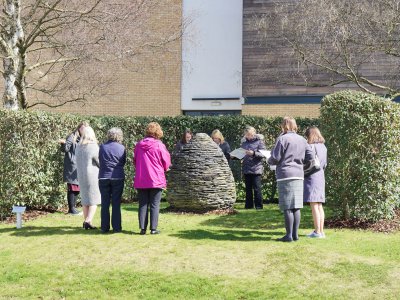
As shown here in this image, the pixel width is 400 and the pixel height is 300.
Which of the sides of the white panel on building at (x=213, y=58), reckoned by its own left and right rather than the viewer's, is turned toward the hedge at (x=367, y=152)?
front

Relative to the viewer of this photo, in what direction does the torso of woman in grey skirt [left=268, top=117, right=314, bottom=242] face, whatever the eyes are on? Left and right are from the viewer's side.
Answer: facing away from the viewer and to the left of the viewer

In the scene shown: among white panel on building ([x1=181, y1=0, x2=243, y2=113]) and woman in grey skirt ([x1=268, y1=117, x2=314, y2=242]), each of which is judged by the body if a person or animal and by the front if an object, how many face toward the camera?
1

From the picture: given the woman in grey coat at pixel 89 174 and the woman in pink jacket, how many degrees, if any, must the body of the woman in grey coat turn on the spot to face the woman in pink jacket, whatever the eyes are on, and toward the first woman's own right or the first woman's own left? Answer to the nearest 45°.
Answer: approximately 90° to the first woman's own right

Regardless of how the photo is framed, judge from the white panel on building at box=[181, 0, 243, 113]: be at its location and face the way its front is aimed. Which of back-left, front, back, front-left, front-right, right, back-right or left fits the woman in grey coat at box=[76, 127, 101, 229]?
front

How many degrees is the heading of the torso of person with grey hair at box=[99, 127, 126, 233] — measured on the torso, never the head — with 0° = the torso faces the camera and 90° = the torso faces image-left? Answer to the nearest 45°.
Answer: approximately 180°

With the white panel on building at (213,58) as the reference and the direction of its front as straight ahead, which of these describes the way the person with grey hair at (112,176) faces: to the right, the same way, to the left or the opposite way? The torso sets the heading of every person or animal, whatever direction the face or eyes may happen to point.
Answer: the opposite way

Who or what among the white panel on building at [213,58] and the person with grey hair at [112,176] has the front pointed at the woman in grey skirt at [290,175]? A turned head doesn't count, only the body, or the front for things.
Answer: the white panel on building

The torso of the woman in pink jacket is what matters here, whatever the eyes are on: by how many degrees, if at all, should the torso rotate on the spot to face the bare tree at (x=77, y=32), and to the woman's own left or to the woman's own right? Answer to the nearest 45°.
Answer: approximately 45° to the woman's own left

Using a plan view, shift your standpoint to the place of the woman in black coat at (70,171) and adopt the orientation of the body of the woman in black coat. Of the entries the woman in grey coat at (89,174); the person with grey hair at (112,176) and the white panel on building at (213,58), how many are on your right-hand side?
2

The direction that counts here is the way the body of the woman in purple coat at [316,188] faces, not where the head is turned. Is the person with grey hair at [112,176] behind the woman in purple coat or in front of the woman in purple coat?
in front

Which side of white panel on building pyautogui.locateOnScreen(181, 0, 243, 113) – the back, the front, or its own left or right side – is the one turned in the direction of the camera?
front

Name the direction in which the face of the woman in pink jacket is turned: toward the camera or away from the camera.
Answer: away from the camera

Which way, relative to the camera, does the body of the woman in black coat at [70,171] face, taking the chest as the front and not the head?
to the viewer's right

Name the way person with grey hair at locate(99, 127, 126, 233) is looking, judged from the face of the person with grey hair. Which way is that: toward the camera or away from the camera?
away from the camera

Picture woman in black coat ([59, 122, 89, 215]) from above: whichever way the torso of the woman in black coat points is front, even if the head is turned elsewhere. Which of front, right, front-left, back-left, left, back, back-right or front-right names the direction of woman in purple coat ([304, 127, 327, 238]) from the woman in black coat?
front-right

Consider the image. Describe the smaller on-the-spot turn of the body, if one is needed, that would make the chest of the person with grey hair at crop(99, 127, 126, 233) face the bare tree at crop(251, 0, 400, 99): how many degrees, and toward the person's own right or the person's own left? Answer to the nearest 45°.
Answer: approximately 45° to the person's own right
